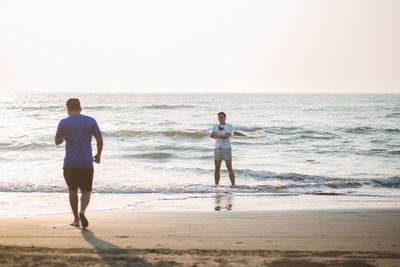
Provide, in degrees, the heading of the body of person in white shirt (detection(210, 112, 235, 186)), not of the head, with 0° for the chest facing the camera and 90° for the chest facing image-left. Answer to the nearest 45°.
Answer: approximately 0°

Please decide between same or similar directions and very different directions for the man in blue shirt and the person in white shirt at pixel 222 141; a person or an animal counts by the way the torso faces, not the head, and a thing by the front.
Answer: very different directions

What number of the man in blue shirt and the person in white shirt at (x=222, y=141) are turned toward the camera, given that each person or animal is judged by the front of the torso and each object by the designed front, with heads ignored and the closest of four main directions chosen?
1

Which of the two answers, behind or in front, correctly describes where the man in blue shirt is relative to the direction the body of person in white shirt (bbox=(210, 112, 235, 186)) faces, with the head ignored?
in front

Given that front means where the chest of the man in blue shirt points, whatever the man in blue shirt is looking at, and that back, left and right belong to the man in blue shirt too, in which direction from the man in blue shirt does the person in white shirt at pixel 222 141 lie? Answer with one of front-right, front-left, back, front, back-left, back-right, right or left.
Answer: front-right

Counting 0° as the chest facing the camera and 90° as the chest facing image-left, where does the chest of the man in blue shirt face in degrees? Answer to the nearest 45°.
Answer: approximately 180°
